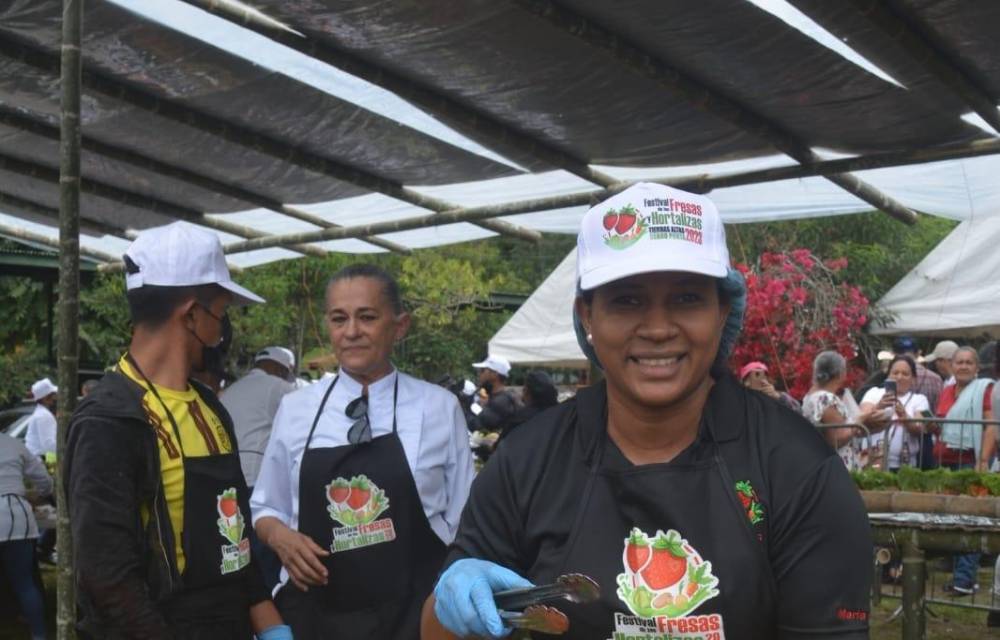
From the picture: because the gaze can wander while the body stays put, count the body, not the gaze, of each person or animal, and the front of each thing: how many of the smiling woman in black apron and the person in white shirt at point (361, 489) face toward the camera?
2

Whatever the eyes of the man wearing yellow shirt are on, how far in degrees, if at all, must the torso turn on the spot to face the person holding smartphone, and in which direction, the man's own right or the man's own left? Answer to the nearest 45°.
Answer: approximately 90° to the man's own left

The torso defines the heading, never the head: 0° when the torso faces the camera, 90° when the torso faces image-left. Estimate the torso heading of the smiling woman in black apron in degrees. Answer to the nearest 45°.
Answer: approximately 0°

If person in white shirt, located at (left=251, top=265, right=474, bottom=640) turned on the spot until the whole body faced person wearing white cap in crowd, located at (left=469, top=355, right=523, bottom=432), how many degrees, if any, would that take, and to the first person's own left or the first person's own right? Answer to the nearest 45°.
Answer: approximately 180°

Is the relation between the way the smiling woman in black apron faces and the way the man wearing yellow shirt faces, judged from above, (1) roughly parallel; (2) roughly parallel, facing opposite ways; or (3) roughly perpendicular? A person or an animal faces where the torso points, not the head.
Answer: roughly perpendicular

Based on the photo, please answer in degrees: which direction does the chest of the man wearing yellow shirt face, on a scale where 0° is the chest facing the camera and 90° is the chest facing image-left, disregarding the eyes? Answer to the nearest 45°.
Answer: approximately 315°

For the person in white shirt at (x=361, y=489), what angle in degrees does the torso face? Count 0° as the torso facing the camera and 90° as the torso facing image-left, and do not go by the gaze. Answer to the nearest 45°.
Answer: approximately 0°

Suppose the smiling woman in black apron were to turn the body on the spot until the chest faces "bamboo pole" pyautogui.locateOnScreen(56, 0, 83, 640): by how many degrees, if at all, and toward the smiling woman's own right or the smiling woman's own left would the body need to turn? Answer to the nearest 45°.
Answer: approximately 135° to the smiling woman's own right

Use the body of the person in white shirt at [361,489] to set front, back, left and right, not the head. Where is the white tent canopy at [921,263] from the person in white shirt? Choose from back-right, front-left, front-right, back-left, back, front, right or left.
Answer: back-left

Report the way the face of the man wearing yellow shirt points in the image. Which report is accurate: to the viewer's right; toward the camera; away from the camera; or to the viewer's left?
to the viewer's right

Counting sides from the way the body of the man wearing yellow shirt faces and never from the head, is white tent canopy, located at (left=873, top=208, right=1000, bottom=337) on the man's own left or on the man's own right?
on the man's own left
